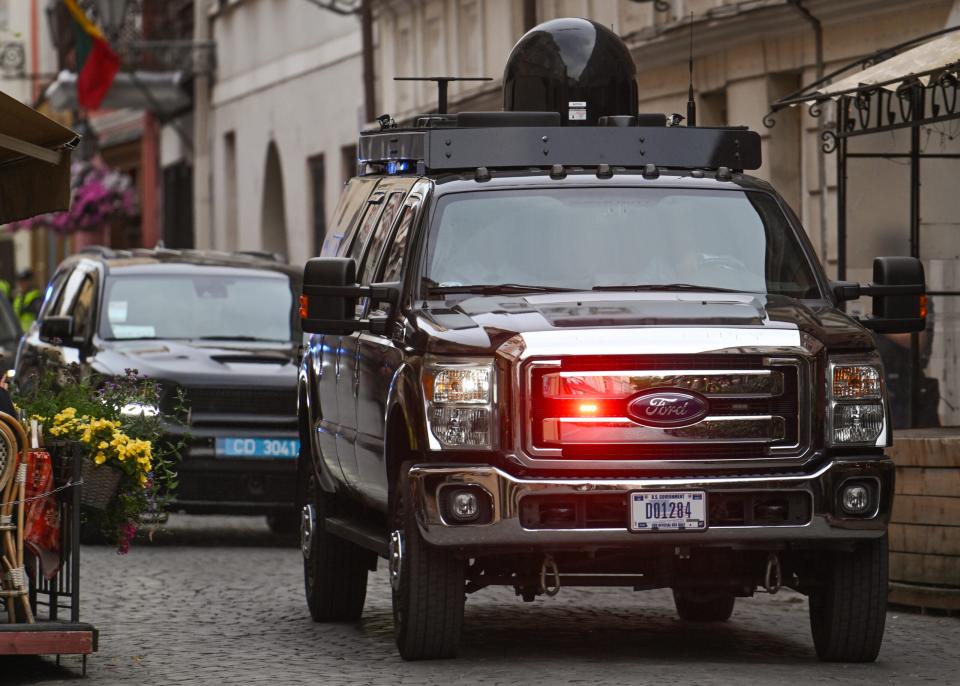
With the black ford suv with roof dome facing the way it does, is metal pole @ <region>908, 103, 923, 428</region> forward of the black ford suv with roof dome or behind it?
behind

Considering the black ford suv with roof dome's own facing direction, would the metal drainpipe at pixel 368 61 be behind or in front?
behind

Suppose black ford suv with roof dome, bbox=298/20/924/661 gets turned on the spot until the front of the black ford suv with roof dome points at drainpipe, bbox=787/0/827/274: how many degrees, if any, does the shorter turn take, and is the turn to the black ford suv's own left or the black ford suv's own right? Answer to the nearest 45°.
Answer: approximately 180°

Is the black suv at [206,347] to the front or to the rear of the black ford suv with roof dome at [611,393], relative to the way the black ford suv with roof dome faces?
to the rear

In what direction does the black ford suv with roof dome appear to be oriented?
toward the camera

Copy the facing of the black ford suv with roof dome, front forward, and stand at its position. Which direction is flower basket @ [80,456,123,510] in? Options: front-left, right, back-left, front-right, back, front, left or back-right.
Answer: right
